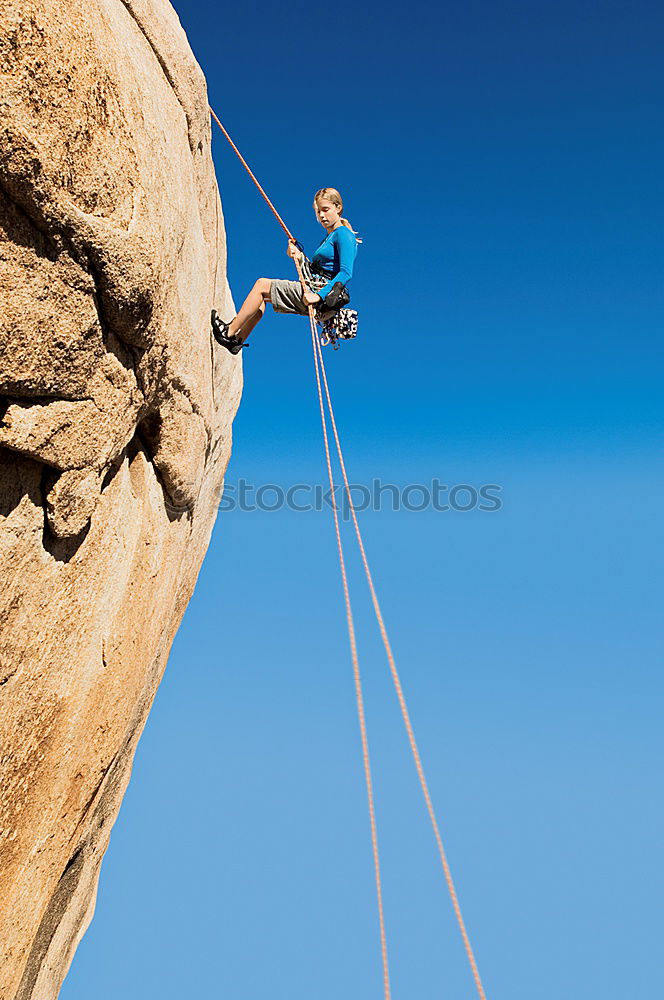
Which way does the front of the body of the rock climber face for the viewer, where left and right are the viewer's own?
facing to the left of the viewer
